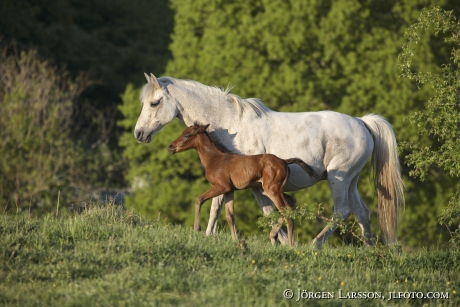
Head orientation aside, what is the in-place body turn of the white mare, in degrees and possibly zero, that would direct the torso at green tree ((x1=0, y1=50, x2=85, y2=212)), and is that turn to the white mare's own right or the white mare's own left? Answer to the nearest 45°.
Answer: approximately 45° to the white mare's own right

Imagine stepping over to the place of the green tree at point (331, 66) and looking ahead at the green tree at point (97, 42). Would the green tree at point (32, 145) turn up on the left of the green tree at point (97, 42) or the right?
left

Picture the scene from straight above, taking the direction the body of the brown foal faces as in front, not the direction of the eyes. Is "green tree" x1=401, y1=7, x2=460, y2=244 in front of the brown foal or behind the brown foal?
behind

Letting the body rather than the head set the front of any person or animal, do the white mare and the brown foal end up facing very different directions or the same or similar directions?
same or similar directions

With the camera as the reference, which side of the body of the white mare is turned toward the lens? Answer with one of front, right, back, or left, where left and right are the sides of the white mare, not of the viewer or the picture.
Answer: left

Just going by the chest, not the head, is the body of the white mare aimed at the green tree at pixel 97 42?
no

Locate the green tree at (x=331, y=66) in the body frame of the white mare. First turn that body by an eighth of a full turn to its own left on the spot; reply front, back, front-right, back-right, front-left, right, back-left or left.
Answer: back-right

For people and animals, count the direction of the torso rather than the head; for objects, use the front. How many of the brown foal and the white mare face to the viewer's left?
2

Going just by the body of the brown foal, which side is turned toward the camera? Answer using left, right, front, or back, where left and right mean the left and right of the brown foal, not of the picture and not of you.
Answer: left

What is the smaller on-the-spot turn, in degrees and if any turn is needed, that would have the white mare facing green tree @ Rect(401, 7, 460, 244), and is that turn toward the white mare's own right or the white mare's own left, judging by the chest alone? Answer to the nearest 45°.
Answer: approximately 180°

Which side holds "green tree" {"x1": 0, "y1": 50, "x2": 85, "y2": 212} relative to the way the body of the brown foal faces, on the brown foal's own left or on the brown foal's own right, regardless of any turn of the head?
on the brown foal's own right

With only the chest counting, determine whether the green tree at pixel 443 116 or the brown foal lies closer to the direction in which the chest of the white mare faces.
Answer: the brown foal

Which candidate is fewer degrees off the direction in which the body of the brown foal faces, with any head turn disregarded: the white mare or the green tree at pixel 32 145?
the green tree

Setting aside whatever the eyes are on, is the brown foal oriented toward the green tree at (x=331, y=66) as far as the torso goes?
no
